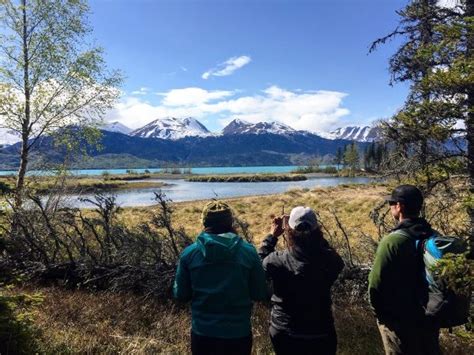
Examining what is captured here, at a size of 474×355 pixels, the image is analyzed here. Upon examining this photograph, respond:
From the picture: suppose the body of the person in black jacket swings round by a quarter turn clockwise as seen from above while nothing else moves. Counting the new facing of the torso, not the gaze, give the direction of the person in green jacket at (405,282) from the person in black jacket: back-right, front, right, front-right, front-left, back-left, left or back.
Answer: front

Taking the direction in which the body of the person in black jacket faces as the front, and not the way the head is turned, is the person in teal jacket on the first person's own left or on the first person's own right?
on the first person's own left

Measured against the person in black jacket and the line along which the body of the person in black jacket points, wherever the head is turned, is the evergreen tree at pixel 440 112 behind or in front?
in front

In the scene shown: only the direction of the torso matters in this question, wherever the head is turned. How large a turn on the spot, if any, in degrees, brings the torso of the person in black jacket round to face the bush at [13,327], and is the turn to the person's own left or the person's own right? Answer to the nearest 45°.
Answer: approximately 90° to the person's own left

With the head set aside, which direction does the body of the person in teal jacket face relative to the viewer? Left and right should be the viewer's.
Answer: facing away from the viewer

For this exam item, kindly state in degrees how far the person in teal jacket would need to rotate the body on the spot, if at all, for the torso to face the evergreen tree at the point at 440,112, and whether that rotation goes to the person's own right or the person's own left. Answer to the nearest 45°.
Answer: approximately 45° to the person's own right

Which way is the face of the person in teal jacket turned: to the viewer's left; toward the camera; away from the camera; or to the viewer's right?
away from the camera

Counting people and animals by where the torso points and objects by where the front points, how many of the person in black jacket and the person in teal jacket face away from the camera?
2

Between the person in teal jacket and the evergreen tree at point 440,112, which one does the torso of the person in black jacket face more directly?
the evergreen tree

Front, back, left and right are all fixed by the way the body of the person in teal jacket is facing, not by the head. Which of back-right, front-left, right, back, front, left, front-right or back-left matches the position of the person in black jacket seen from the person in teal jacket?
right

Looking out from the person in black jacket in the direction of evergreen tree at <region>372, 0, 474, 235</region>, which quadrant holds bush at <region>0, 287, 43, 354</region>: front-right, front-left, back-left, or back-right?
back-left

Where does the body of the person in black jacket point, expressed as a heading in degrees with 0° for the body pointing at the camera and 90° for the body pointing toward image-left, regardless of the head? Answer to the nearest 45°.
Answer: approximately 180°

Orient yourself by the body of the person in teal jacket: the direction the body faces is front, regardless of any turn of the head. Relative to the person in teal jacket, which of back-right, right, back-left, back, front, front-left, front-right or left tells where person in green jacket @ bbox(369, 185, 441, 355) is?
right

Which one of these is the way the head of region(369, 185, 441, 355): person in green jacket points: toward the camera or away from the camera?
away from the camera
